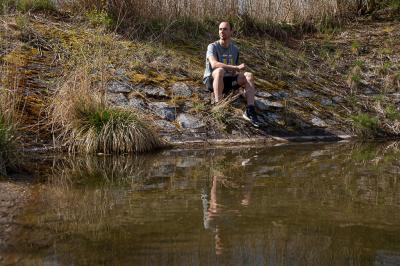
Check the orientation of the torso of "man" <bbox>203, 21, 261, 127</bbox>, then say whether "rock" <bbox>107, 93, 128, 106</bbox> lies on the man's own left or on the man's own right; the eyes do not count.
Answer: on the man's own right

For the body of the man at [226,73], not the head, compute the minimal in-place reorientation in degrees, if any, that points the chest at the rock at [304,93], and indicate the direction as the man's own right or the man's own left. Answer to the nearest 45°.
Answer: approximately 90° to the man's own left

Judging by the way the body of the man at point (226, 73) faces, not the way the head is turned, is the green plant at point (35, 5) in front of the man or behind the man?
behind

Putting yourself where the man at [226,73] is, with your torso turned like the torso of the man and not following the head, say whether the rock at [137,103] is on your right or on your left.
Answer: on your right

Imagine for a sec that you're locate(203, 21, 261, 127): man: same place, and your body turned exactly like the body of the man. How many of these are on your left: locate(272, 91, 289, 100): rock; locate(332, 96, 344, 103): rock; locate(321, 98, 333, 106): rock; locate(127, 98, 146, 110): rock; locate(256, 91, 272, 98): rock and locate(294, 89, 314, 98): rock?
5

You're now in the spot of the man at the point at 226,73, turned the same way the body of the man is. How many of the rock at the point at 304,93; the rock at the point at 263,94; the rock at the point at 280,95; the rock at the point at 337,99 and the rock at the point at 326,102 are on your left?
5

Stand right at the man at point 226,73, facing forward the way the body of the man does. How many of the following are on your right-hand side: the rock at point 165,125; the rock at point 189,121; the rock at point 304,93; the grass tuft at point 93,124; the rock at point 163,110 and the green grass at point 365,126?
4

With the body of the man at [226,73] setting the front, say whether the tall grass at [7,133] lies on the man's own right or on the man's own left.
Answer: on the man's own right

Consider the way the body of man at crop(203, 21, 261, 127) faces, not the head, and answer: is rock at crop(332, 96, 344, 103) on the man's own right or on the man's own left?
on the man's own left

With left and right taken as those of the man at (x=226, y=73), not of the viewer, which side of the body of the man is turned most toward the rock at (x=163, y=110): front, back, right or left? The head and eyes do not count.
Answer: right

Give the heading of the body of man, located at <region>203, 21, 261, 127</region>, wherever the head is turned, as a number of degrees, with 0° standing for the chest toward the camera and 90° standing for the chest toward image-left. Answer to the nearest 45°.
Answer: approximately 315°

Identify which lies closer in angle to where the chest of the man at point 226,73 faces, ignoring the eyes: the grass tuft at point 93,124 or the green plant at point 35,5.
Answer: the grass tuft

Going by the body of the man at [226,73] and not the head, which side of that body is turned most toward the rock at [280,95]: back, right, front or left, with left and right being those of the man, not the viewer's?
left

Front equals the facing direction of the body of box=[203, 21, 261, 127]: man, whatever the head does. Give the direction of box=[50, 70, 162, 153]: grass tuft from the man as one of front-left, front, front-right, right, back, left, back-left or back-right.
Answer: right
